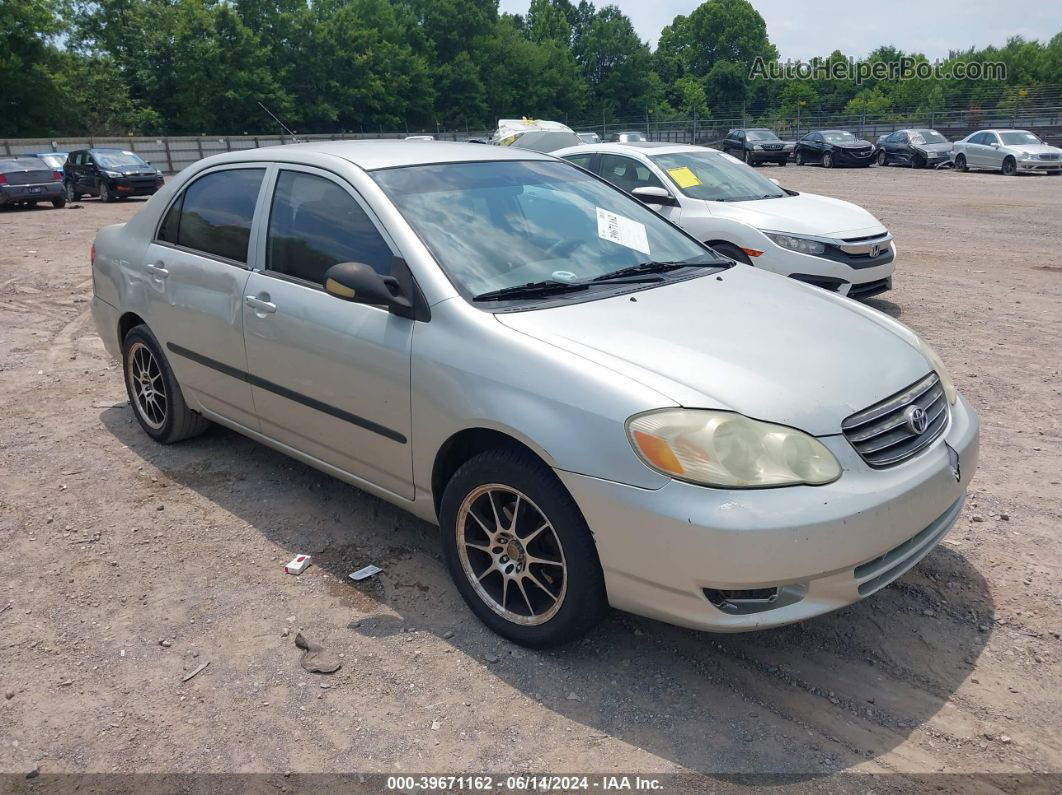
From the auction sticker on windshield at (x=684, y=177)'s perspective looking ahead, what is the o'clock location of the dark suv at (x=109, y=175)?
The dark suv is roughly at 6 o'clock from the auction sticker on windshield.

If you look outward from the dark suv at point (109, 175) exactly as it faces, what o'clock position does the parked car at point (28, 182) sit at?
The parked car is roughly at 3 o'clock from the dark suv.

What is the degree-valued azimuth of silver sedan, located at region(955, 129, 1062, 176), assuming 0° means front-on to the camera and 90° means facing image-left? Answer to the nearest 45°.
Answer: approximately 315°

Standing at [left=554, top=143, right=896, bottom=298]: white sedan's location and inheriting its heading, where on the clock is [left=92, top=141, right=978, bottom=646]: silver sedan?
The silver sedan is roughly at 2 o'clock from the white sedan.

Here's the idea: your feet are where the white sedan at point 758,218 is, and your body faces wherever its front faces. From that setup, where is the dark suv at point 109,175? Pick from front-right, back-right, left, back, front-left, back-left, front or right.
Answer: back

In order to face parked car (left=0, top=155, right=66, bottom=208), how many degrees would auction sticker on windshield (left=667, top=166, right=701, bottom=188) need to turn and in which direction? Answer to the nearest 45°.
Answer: approximately 180°

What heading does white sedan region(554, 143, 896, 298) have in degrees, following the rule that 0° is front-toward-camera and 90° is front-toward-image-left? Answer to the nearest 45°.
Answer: approximately 315°

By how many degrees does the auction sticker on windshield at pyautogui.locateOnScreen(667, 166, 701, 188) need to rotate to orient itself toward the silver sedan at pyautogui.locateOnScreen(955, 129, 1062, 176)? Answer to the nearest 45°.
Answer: approximately 90° to its left

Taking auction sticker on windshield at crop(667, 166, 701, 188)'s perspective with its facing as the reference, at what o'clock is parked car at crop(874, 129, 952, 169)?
The parked car is roughly at 8 o'clock from the auction sticker on windshield.

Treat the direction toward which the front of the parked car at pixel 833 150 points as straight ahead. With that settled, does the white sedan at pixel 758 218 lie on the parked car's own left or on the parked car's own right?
on the parked car's own right

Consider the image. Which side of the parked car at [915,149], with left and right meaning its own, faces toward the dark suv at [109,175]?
right

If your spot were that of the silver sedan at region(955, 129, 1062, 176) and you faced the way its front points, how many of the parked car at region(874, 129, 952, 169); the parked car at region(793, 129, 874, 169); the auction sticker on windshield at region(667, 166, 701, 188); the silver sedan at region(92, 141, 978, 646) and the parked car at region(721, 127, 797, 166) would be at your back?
3
